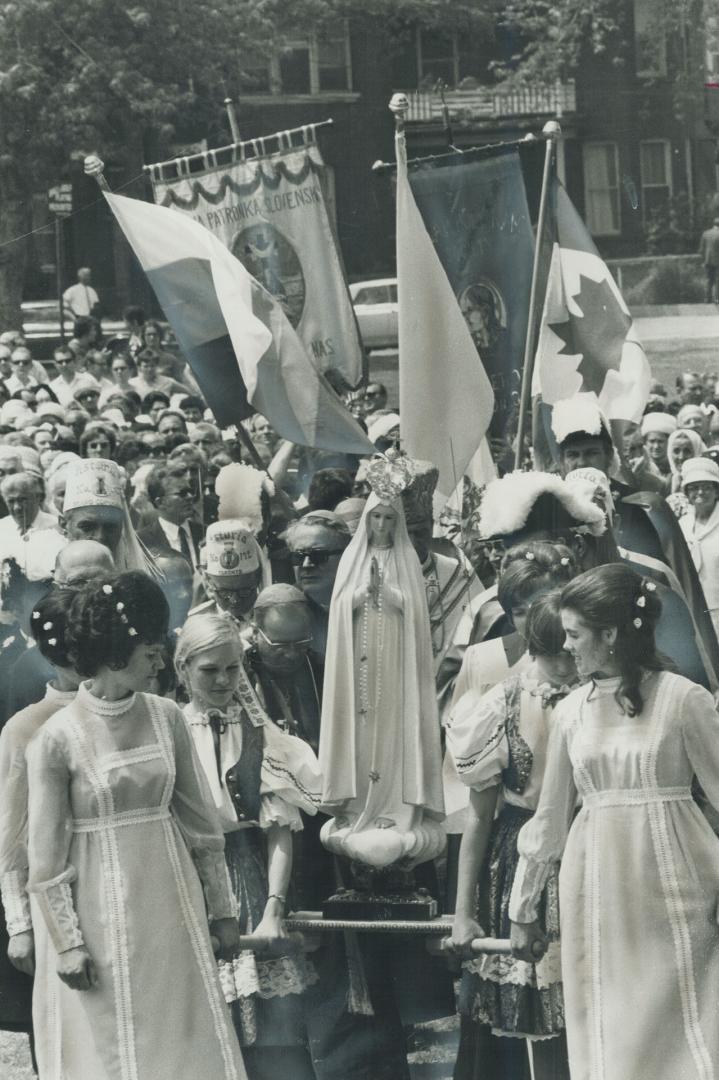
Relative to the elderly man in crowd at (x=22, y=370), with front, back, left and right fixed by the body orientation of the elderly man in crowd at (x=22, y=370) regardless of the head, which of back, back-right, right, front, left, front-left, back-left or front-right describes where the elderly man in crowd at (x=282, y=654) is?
front

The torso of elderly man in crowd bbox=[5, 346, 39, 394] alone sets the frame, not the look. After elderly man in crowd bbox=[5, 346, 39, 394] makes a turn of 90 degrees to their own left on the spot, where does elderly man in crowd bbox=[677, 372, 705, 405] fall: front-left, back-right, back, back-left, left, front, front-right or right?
front

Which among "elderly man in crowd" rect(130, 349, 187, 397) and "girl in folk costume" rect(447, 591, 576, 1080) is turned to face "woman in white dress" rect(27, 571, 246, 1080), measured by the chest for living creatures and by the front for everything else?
the elderly man in crowd

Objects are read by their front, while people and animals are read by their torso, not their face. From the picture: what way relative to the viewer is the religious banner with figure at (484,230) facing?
toward the camera

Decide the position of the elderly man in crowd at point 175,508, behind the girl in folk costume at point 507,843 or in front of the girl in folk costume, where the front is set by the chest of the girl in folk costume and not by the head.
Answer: behind

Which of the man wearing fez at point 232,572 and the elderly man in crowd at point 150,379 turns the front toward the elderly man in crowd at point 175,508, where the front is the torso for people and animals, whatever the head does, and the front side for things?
the elderly man in crowd at point 150,379

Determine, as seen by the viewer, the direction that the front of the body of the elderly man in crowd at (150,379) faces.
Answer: toward the camera

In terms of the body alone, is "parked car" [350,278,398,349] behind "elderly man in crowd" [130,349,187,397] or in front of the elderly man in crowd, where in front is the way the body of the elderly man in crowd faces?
behind

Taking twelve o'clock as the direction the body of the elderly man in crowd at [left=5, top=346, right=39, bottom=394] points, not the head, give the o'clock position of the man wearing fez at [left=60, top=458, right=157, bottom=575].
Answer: The man wearing fez is roughly at 12 o'clock from the elderly man in crowd.
